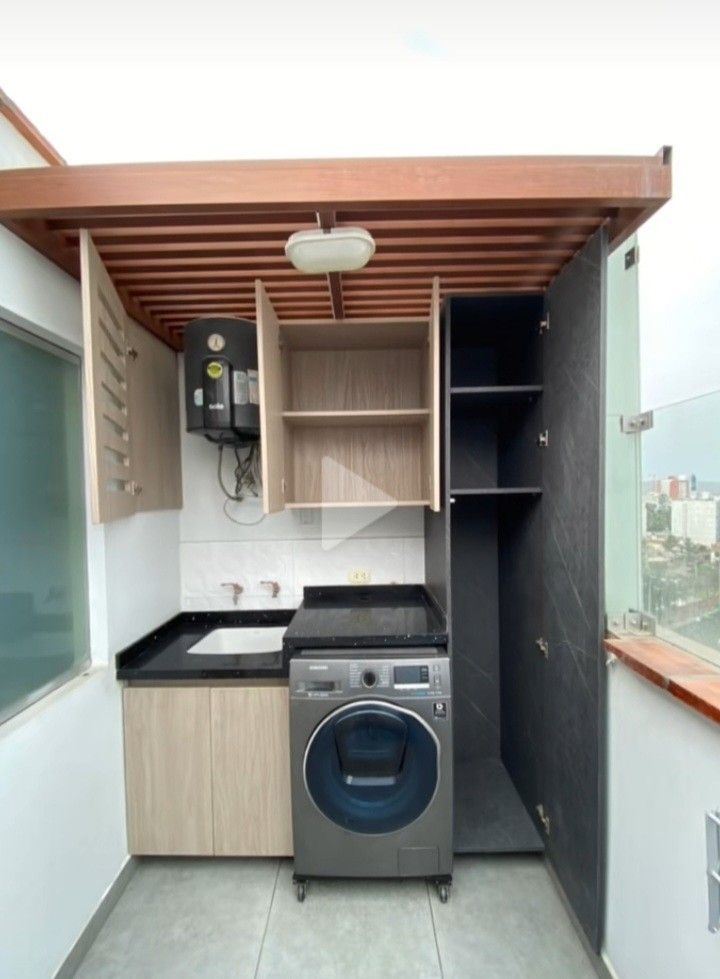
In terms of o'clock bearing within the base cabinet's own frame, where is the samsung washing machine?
The samsung washing machine is roughly at 10 o'clock from the base cabinet.

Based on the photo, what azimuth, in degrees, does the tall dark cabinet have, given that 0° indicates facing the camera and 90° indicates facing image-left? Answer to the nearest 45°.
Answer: approximately 0°

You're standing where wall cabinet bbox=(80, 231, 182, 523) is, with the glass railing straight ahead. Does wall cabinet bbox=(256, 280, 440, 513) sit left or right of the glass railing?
left

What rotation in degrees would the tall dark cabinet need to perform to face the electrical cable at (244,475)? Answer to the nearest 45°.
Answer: approximately 90° to its right

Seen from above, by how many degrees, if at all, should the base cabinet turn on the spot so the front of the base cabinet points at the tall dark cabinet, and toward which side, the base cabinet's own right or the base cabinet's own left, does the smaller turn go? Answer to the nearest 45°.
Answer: approximately 90° to the base cabinet's own left

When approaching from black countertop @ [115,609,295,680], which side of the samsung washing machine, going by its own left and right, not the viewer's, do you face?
right

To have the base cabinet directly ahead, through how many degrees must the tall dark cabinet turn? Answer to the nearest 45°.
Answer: approximately 45° to its right
